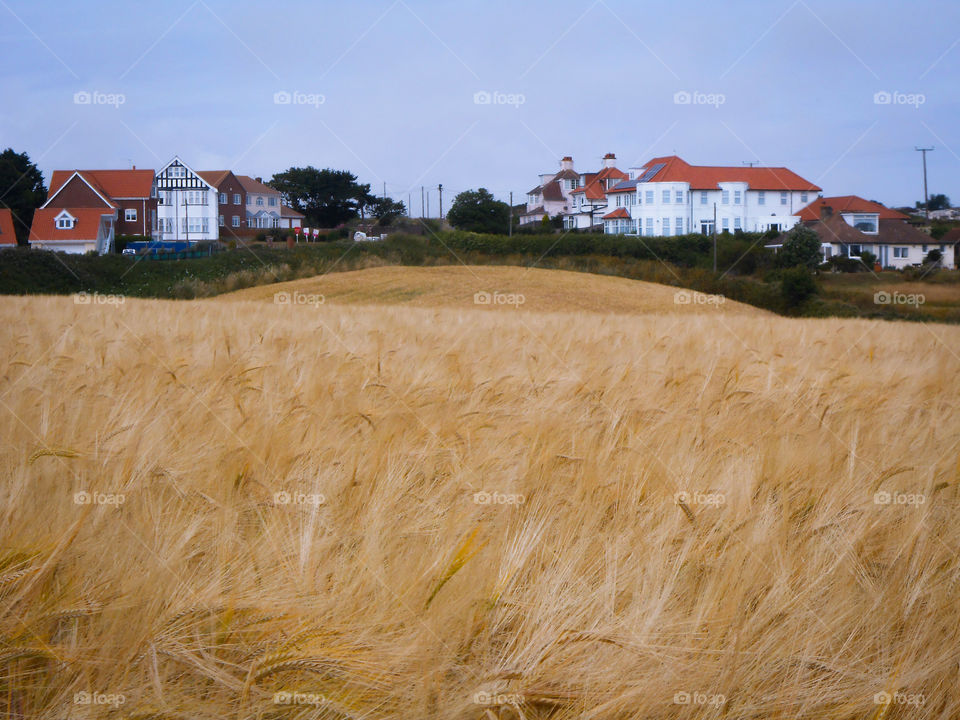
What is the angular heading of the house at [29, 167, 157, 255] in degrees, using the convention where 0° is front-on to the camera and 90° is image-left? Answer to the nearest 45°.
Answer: approximately 0°

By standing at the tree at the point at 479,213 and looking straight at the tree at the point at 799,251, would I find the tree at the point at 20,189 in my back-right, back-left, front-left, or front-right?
back-right

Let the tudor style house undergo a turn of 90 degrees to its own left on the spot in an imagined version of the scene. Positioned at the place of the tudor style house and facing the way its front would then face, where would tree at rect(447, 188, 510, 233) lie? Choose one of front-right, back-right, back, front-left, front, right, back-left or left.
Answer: front-right

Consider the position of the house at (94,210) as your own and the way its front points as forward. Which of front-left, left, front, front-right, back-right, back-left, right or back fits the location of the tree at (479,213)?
front-left

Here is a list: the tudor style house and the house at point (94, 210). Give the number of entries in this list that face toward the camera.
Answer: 2

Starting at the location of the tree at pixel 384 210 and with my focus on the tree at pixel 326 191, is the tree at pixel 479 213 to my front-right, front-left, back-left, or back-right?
back-left

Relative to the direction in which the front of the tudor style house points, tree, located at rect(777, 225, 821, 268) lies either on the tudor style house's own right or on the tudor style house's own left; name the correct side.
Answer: on the tudor style house's own left
